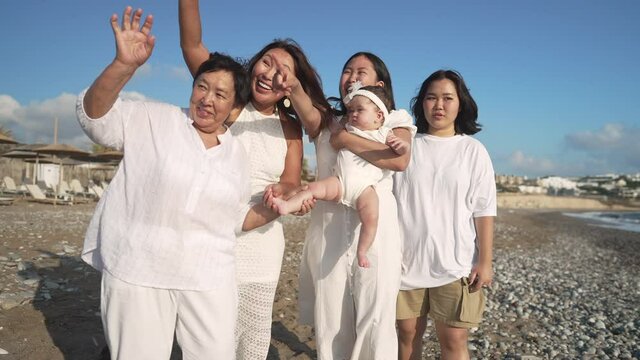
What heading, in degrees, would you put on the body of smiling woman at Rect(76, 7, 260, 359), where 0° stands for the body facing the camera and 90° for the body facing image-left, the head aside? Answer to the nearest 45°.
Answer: approximately 315°

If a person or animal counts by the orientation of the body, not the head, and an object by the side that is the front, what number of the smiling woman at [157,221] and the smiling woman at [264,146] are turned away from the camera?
0

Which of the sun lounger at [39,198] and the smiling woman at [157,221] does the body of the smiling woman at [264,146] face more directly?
the smiling woman

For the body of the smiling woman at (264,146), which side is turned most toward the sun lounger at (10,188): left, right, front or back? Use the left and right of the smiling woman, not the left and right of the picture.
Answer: right

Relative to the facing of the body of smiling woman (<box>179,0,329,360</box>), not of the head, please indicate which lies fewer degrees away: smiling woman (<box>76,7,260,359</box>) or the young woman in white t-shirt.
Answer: the smiling woman

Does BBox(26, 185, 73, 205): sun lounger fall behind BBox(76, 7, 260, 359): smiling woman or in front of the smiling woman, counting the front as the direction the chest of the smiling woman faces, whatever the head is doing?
behind

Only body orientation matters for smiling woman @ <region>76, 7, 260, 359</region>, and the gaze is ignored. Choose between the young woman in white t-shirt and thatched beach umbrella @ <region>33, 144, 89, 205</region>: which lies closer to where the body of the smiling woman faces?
the young woman in white t-shirt

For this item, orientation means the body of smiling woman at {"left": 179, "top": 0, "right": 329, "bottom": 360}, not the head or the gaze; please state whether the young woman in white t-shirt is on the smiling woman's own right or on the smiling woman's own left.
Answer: on the smiling woman's own left

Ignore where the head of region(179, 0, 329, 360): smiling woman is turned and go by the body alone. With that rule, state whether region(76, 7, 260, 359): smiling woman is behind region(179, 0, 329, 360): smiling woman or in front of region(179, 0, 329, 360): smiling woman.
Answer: in front

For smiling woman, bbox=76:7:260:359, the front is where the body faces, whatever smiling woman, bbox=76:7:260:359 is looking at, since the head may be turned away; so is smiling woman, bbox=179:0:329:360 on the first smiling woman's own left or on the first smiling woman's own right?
on the first smiling woman's own left

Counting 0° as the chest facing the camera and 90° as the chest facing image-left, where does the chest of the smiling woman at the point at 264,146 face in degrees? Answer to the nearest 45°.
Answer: approximately 45°

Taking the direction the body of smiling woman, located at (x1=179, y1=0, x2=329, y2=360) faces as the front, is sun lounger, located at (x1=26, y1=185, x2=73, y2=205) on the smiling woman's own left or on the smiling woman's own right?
on the smiling woman's own right
